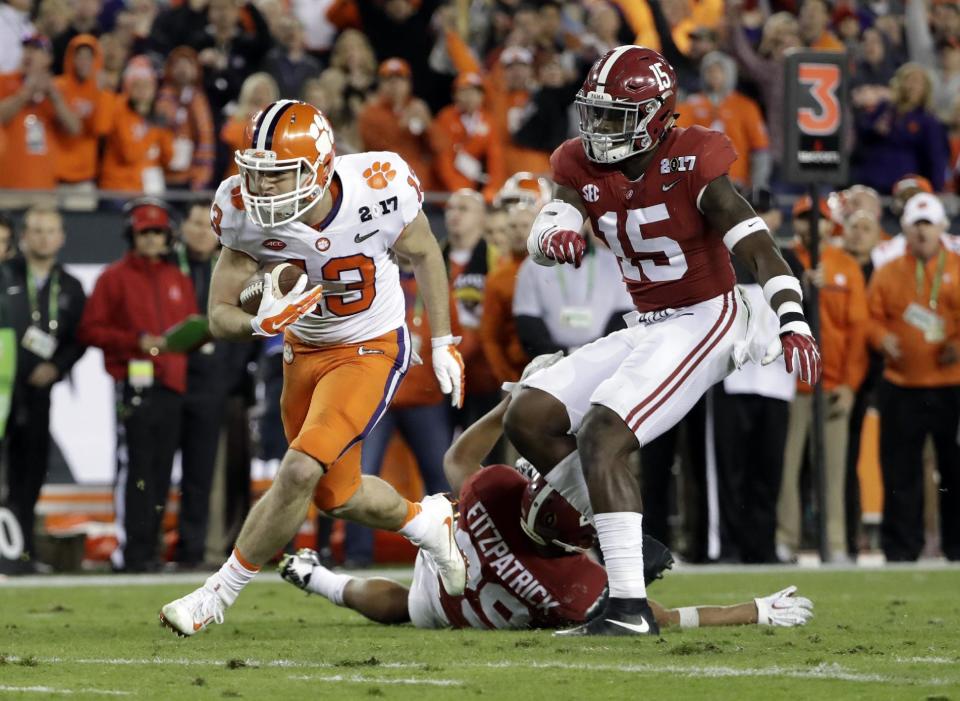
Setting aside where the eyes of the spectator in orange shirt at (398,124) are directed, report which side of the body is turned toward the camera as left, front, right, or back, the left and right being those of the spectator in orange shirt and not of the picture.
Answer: front

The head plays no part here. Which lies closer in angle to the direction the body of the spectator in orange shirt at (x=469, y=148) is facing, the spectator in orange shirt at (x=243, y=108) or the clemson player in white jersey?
the clemson player in white jersey

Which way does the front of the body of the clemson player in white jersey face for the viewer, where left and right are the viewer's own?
facing the viewer and to the left of the viewer

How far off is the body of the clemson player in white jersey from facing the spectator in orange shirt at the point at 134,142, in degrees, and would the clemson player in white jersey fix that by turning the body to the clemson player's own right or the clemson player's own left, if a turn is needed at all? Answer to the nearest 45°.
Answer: approximately 135° to the clemson player's own right

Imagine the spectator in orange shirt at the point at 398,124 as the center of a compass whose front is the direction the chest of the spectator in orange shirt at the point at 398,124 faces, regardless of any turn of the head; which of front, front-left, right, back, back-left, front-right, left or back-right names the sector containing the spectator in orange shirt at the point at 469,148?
left

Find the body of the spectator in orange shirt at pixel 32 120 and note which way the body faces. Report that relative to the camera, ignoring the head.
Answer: toward the camera

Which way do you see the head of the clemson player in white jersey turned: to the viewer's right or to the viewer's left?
to the viewer's left

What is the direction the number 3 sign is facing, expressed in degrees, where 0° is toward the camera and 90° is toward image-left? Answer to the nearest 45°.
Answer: approximately 0°

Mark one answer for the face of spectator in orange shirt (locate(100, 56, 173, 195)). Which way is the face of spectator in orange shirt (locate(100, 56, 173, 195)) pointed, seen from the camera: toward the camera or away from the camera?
toward the camera

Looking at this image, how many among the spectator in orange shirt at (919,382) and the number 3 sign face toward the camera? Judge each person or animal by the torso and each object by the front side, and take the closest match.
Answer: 2

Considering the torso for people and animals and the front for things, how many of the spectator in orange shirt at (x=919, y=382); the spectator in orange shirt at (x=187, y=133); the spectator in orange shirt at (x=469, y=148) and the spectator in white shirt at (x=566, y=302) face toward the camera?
4

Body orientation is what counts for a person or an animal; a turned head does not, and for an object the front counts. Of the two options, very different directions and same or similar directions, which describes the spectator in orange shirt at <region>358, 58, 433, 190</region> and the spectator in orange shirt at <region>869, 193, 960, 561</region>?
same or similar directions

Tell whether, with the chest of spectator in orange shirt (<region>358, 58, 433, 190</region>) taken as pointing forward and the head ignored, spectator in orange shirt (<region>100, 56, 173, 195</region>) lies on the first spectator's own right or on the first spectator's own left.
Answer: on the first spectator's own right
